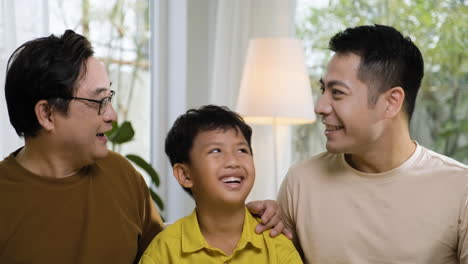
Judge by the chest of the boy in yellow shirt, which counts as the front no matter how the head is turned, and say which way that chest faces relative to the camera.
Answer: toward the camera

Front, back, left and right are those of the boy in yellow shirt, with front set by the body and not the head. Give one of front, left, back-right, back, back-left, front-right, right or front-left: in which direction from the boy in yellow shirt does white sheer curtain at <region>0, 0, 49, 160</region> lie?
back-right

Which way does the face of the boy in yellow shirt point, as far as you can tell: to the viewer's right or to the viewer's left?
to the viewer's right

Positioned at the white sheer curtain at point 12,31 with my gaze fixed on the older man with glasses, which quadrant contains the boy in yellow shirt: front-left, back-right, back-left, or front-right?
front-left

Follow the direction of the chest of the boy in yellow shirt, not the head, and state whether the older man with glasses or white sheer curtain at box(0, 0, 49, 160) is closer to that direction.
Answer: the older man with glasses

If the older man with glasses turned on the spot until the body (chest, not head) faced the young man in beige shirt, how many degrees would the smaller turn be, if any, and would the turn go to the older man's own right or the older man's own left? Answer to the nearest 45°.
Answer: approximately 45° to the older man's own left

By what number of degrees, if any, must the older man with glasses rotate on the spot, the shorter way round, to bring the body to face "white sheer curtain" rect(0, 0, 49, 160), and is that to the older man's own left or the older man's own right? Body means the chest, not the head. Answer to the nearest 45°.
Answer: approximately 135° to the older man's own left

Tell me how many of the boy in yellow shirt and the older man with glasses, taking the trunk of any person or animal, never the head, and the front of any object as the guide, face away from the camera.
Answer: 0

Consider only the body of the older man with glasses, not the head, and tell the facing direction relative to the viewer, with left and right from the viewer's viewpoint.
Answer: facing the viewer and to the right of the viewer

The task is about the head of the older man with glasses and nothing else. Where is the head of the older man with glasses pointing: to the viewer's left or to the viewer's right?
to the viewer's right

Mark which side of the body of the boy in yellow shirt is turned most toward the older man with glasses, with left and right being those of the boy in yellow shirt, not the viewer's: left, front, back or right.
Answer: right

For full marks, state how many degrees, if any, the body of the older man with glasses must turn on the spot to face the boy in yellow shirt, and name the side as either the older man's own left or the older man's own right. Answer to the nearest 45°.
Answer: approximately 45° to the older man's own left
